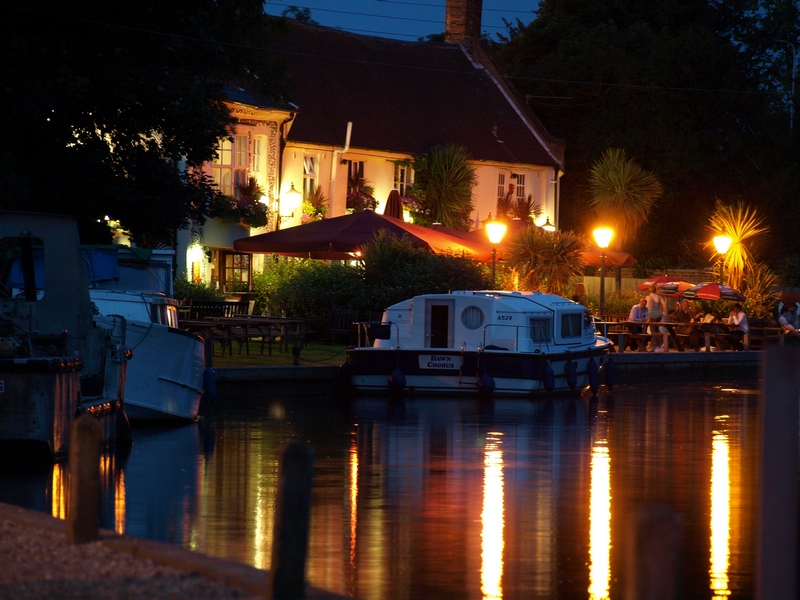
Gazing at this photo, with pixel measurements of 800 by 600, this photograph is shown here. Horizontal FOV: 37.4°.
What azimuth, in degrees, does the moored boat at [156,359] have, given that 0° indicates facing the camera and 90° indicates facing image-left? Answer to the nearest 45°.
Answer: approximately 315°

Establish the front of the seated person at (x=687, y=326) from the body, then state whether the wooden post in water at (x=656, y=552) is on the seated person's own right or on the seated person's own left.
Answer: on the seated person's own right

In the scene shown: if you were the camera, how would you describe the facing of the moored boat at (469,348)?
facing away from the viewer and to the right of the viewer

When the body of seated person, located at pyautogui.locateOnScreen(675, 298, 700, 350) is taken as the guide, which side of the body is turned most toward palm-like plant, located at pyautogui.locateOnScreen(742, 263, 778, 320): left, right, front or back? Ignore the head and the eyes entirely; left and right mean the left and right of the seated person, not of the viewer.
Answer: left

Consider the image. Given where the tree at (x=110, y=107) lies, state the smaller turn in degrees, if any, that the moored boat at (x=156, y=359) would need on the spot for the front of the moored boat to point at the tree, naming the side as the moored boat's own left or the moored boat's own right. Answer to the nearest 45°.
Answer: approximately 135° to the moored boat's own left

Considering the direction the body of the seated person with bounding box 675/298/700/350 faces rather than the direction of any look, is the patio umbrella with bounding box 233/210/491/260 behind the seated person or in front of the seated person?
behind

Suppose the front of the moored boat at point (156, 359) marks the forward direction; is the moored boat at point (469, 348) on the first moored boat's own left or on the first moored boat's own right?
on the first moored boat's own left

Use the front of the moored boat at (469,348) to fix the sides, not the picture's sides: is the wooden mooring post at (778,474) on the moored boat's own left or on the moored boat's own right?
on the moored boat's own right

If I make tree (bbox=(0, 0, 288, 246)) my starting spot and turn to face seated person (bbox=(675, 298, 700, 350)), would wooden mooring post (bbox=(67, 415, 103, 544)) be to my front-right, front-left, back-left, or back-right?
back-right
